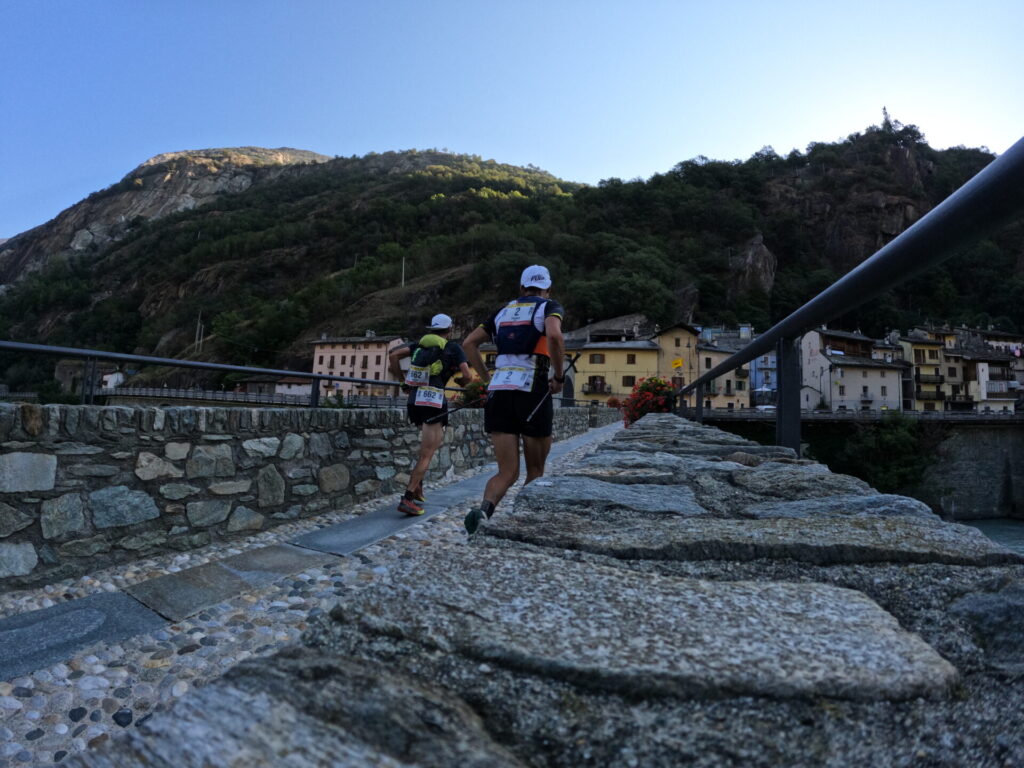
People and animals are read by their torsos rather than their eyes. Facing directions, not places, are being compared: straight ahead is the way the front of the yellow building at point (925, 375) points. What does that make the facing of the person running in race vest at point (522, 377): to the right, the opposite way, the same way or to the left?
the opposite way

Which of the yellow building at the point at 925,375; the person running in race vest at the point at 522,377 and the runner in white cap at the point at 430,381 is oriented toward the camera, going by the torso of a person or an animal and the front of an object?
the yellow building

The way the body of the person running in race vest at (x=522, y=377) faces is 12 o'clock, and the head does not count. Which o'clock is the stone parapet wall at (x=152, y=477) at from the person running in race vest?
The stone parapet wall is roughly at 8 o'clock from the person running in race vest.

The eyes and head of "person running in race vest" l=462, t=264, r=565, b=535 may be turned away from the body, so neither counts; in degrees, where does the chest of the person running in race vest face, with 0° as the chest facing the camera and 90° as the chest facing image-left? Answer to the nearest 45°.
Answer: approximately 225°

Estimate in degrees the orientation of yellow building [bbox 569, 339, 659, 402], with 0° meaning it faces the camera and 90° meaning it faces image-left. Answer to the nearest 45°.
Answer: approximately 0°

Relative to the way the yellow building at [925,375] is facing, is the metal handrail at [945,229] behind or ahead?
ahead

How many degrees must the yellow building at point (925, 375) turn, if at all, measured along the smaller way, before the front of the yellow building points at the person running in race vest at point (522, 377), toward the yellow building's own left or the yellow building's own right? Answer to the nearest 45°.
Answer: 0° — it already faces them

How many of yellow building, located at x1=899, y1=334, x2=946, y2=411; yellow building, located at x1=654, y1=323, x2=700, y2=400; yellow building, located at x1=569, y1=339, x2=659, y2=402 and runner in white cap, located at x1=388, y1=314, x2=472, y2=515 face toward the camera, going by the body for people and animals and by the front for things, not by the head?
3

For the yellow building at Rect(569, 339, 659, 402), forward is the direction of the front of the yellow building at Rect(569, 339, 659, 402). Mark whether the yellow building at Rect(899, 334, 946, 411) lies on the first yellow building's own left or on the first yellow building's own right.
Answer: on the first yellow building's own left

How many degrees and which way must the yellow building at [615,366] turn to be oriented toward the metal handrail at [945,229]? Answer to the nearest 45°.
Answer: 0° — it already faces it

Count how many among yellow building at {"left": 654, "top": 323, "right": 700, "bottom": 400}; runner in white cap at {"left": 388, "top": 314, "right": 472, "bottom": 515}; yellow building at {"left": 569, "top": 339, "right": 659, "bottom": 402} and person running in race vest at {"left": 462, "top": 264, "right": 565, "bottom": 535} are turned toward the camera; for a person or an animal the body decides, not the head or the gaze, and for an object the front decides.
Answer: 2
